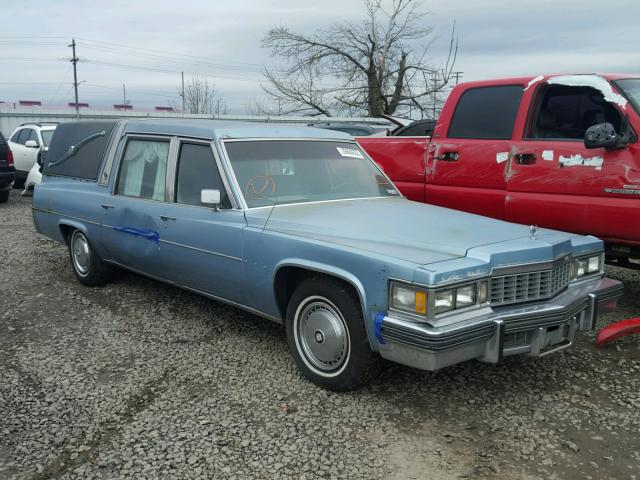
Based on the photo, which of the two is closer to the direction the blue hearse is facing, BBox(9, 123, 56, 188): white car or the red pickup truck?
the red pickup truck

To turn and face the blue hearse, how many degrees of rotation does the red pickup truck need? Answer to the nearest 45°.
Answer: approximately 90° to its right

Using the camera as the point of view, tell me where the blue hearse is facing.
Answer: facing the viewer and to the right of the viewer

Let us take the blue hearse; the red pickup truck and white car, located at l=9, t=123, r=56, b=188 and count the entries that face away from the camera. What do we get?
0

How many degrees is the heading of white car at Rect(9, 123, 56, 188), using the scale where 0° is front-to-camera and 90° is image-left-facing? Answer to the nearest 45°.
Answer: approximately 315°

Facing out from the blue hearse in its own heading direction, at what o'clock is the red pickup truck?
The red pickup truck is roughly at 9 o'clock from the blue hearse.

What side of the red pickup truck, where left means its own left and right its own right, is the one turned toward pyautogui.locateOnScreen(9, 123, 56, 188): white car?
back

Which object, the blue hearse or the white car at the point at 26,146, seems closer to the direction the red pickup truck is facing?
the blue hearse
